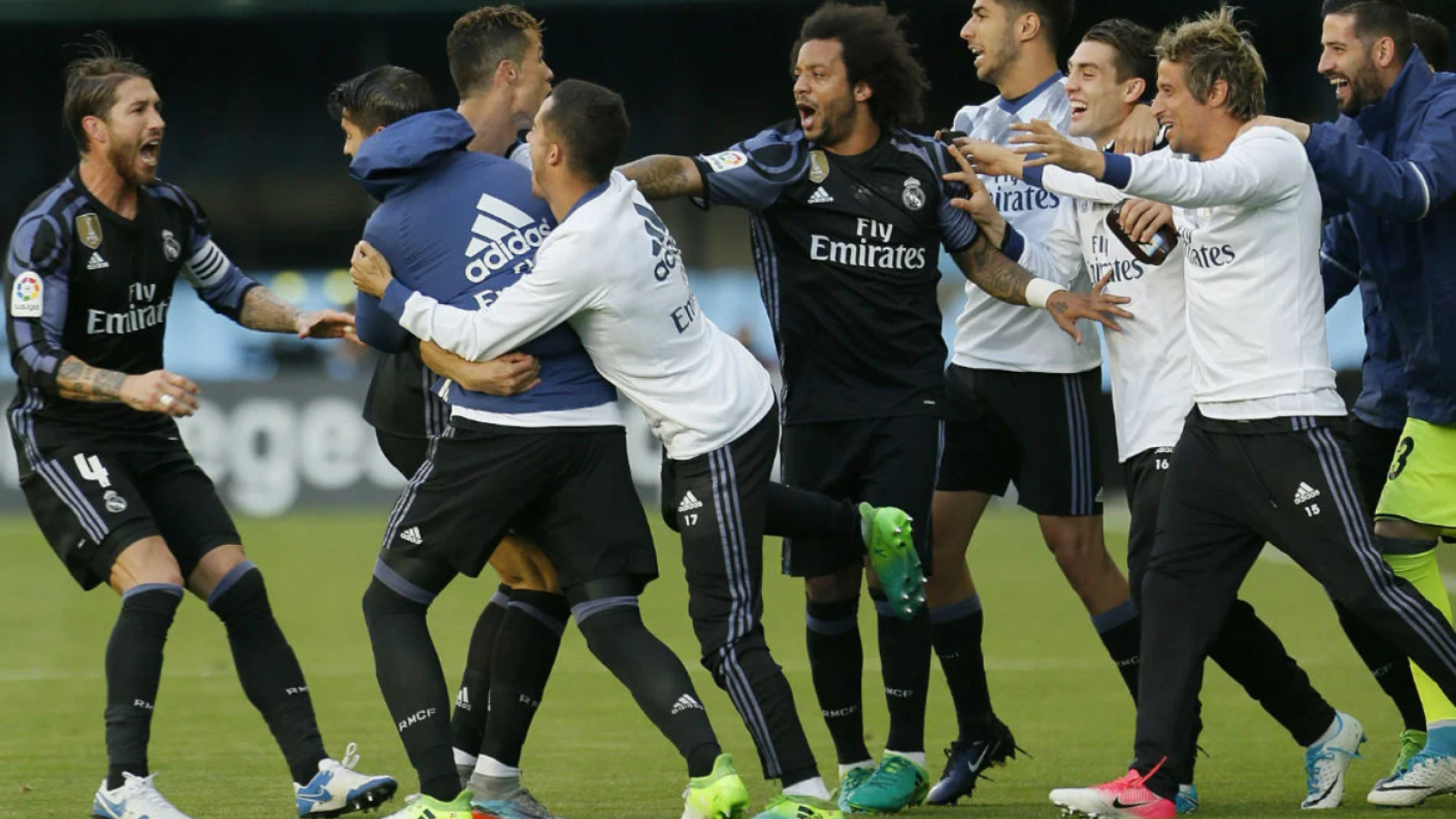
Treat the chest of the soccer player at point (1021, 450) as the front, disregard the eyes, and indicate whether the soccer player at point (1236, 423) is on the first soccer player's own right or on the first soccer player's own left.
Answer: on the first soccer player's own left

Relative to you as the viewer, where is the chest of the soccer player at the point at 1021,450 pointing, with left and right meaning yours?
facing the viewer and to the left of the viewer

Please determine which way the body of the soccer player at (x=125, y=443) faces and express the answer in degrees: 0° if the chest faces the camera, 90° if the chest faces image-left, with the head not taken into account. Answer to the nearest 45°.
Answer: approximately 315°

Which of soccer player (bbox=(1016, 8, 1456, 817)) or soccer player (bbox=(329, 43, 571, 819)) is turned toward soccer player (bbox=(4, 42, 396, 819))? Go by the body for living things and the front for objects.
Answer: soccer player (bbox=(1016, 8, 1456, 817))

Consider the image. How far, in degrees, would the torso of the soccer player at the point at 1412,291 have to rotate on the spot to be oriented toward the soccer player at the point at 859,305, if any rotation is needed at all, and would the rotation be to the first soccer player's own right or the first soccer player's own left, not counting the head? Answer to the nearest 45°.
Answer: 0° — they already face them

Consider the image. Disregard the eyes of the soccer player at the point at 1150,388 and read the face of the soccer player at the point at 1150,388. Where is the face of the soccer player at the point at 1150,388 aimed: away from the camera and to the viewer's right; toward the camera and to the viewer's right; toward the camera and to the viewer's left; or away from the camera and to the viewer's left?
toward the camera and to the viewer's left

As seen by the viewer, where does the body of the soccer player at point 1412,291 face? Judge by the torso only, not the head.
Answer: to the viewer's left

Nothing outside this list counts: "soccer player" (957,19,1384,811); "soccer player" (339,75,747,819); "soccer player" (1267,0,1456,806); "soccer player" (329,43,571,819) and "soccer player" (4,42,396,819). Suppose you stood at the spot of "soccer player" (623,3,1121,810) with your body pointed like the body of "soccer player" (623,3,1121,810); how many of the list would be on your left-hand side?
2

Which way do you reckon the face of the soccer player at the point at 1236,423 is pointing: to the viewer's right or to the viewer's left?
to the viewer's left

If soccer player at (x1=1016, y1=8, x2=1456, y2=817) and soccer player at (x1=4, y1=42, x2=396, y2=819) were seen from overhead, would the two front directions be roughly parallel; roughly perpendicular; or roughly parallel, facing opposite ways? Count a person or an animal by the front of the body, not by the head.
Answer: roughly perpendicular

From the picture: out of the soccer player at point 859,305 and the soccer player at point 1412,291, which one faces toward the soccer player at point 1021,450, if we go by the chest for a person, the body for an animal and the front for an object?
the soccer player at point 1412,291

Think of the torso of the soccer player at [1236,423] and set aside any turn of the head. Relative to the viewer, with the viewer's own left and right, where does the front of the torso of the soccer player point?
facing to the left of the viewer

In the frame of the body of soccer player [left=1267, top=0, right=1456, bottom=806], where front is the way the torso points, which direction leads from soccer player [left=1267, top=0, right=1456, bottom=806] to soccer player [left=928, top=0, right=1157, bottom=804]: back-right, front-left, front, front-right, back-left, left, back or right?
front

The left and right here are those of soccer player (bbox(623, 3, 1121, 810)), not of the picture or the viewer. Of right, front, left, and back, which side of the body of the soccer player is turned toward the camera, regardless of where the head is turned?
front

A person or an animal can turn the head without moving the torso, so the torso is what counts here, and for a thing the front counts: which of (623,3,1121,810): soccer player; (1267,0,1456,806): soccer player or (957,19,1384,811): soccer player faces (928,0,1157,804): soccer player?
(1267,0,1456,806): soccer player

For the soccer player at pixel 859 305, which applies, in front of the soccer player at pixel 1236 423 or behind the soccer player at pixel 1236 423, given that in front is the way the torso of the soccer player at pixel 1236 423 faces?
in front

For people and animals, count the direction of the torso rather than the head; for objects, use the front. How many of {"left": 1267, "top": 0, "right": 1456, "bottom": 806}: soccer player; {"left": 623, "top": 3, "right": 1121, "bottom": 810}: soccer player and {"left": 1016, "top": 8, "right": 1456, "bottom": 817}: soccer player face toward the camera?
1

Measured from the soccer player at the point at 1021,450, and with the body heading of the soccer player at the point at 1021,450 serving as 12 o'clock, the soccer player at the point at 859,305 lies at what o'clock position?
the soccer player at the point at 859,305 is roughly at 12 o'clock from the soccer player at the point at 1021,450.

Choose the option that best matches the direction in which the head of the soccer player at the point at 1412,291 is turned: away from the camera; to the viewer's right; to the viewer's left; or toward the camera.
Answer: to the viewer's left
